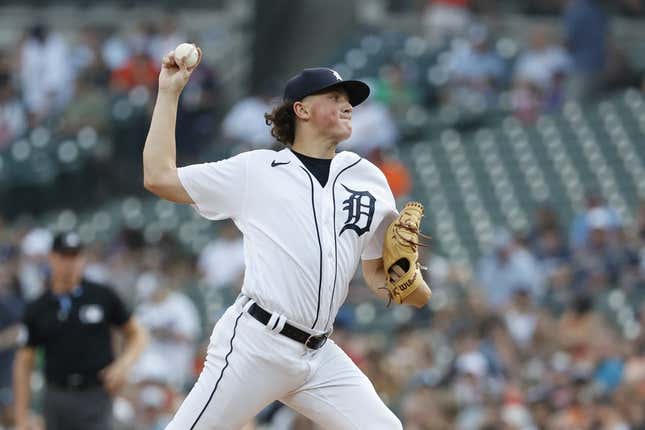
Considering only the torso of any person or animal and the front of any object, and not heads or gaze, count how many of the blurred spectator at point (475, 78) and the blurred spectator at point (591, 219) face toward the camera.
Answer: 2

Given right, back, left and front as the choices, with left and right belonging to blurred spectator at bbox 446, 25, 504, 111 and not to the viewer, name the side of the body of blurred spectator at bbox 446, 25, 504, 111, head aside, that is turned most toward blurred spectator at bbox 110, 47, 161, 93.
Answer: right

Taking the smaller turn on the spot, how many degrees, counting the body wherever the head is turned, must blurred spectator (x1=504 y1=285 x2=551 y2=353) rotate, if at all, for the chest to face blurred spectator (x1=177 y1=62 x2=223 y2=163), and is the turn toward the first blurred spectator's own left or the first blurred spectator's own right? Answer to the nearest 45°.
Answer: approximately 135° to the first blurred spectator's own right

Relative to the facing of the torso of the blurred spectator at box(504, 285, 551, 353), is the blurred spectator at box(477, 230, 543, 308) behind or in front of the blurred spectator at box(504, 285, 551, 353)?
behind

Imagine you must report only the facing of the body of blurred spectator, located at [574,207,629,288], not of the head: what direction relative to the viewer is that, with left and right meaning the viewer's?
facing the viewer

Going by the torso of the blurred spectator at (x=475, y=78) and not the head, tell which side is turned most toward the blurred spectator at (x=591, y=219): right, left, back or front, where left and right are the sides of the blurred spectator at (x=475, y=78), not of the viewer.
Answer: front

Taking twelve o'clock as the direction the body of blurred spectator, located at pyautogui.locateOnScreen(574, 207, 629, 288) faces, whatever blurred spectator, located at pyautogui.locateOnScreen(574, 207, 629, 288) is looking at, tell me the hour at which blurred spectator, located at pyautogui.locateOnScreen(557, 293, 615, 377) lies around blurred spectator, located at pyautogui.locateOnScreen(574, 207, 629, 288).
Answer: blurred spectator, located at pyautogui.locateOnScreen(557, 293, 615, 377) is roughly at 12 o'clock from blurred spectator, located at pyautogui.locateOnScreen(574, 207, 629, 288).

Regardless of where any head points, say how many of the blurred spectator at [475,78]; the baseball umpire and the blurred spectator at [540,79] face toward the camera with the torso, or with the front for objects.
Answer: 3

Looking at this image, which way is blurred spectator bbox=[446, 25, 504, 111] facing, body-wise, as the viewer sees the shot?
toward the camera

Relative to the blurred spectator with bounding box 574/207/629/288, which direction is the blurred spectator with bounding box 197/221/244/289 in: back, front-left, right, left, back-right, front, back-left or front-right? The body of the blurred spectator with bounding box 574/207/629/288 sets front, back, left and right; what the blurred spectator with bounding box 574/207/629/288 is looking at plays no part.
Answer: right

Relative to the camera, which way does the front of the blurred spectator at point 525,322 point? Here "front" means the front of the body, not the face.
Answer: toward the camera

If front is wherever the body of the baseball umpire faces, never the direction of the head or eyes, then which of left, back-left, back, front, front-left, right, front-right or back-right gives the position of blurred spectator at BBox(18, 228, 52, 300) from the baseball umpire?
back
